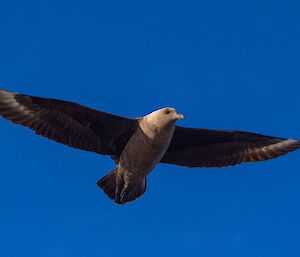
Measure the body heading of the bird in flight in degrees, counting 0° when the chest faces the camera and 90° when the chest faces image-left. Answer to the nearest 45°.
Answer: approximately 315°
